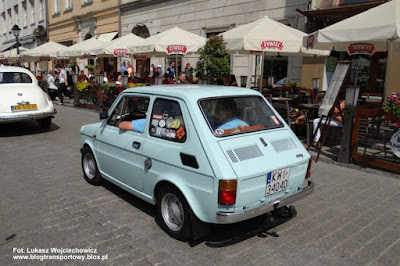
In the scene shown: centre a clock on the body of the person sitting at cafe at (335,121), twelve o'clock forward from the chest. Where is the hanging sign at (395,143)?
The hanging sign is roughly at 8 o'clock from the person sitting at cafe.

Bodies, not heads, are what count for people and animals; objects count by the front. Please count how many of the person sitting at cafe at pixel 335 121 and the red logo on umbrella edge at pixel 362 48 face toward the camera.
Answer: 1

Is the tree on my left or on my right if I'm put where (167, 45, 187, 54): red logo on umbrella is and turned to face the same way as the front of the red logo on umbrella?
on my left

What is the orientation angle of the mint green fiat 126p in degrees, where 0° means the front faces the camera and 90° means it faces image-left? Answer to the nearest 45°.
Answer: approximately 135°

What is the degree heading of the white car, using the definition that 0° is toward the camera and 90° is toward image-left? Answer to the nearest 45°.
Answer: approximately 135°

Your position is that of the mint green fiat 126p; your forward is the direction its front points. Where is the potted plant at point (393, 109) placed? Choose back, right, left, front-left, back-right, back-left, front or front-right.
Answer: right

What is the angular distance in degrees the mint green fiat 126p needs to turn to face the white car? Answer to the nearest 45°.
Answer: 0° — it already faces it

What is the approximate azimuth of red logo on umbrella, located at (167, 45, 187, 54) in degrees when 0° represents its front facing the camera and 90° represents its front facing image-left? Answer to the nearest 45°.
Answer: approximately 0°

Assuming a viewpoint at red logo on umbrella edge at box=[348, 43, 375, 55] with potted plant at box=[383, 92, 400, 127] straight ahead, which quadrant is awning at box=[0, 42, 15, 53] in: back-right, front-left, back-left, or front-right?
back-right
